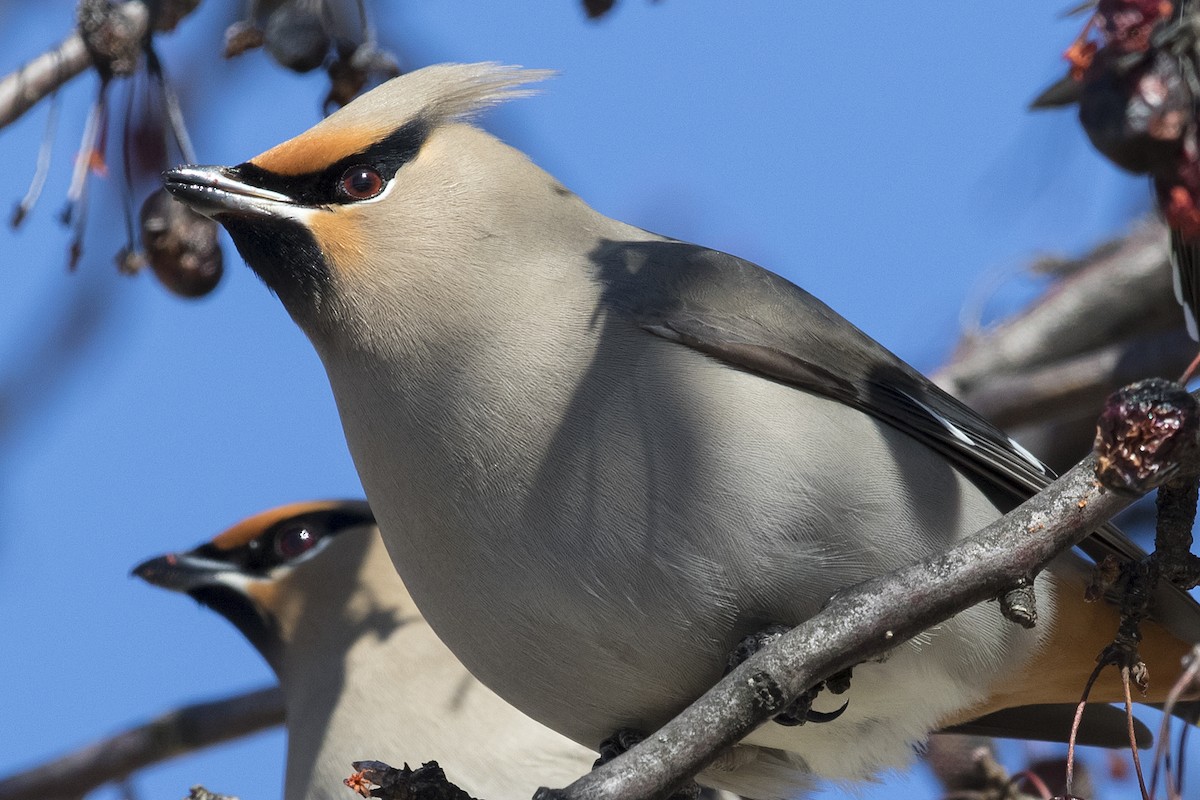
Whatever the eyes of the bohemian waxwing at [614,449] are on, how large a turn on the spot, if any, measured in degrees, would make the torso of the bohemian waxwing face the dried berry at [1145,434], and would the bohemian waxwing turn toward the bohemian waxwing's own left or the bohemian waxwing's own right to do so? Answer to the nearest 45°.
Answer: approximately 135° to the bohemian waxwing's own left

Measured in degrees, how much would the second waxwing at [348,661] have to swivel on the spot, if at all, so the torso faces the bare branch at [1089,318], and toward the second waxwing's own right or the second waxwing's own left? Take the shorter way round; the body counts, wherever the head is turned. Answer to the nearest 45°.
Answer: approximately 180°

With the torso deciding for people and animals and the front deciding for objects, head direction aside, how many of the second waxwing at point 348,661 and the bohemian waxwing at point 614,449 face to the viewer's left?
2

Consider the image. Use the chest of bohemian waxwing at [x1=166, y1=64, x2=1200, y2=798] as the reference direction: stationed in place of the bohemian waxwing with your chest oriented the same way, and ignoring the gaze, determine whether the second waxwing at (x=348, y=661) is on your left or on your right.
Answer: on your right

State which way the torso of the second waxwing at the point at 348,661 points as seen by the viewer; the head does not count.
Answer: to the viewer's left

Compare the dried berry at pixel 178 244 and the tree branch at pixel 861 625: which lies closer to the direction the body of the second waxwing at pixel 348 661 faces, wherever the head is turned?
the dried berry

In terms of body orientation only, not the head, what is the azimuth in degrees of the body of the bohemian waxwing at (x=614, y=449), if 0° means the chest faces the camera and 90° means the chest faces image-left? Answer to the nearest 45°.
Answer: approximately 90°

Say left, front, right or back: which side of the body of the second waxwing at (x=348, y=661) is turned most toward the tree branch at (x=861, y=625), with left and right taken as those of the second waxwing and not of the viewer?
left

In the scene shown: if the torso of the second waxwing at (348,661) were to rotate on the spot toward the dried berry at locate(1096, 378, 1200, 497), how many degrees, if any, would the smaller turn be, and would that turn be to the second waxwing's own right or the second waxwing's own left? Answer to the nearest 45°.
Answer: approximately 135° to the second waxwing's own left
